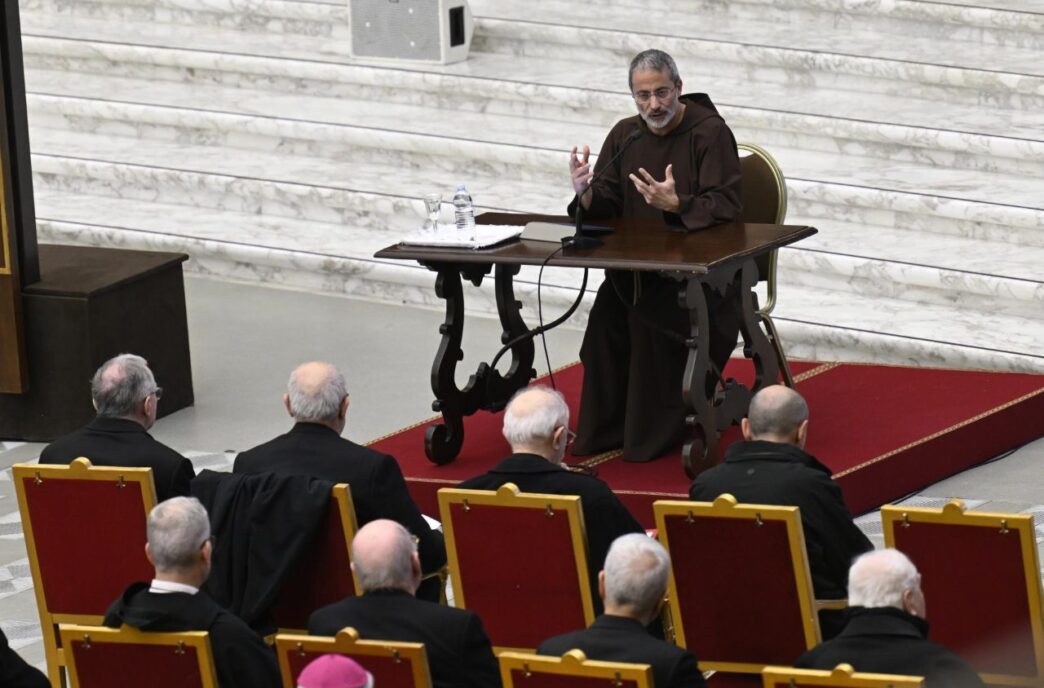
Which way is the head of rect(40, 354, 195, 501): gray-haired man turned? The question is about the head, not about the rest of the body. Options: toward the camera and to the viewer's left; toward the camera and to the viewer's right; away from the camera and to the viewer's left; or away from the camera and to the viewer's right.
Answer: away from the camera and to the viewer's right

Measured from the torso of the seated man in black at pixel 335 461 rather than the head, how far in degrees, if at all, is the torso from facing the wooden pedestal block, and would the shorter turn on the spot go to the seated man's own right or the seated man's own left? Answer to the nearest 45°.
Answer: approximately 45° to the seated man's own left

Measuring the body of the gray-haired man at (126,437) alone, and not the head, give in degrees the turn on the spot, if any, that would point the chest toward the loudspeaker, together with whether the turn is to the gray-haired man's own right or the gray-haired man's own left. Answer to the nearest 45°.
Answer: approximately 45° to the gray-haired man's own left

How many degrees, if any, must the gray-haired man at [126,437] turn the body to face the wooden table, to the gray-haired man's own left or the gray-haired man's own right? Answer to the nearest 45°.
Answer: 0° — they already face it

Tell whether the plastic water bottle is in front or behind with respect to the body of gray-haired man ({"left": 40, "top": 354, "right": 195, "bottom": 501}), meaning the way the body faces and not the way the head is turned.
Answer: in front

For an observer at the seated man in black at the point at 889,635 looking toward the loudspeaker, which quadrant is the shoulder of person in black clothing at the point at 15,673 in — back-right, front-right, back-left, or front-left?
front-left

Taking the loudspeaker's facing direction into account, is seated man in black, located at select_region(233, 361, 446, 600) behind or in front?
in front

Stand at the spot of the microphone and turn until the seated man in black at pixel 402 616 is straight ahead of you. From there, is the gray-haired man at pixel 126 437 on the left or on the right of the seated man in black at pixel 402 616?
right

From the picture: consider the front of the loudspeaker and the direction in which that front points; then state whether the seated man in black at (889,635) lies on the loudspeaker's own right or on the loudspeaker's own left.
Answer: on the loudspeaker's own left

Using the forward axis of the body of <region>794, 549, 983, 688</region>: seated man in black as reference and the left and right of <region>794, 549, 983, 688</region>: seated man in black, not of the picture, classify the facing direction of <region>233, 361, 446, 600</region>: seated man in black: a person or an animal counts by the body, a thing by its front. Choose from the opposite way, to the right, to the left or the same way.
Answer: the same way

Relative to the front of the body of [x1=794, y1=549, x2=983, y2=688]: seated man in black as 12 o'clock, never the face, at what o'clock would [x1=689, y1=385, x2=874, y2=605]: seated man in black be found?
[x1=689, y1=385, x2=874, y2=605]: seated man in black is roughly at 10 o'clock from [x1=794, y1=549, x2=983, y2=688]: seated man in black.

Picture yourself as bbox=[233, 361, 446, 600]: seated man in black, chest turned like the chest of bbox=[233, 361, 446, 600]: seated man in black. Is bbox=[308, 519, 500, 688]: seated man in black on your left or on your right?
on your right

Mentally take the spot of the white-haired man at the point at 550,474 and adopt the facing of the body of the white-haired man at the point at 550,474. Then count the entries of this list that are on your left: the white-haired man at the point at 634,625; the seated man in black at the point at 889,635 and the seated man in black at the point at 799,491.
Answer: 0

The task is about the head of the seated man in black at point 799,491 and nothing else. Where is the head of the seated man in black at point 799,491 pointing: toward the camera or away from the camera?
away from the camera

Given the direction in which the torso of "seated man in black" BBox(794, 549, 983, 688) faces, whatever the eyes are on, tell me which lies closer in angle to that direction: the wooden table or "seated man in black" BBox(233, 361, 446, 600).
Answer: the wooden table

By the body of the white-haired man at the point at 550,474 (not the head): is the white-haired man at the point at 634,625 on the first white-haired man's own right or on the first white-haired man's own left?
on the first white-haired man's own right

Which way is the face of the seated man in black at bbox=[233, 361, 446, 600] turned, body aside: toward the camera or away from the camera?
away from the camera

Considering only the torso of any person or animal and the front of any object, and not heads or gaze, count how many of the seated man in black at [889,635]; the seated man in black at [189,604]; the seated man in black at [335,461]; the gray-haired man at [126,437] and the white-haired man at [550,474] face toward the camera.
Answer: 0
